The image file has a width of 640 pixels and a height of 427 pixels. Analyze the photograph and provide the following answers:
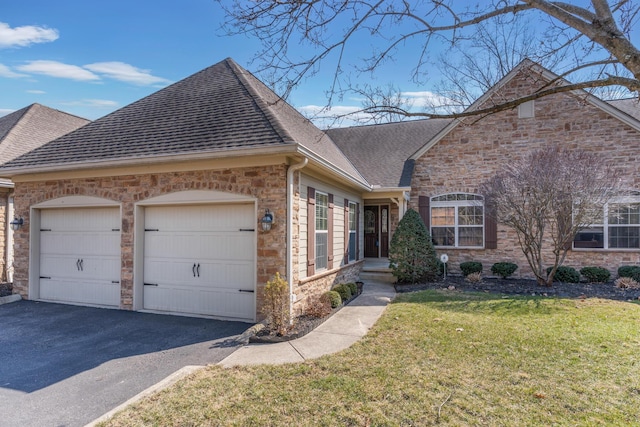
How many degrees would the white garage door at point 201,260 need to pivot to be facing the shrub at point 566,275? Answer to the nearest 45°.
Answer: approximately 135° to its left

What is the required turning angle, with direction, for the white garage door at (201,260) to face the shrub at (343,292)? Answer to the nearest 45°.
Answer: approximately 135° to its left

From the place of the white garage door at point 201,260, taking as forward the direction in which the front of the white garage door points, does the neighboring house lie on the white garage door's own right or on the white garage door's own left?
on the white garage door's own right

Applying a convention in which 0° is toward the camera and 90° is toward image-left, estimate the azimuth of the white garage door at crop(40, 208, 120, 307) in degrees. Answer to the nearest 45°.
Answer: approximately 45°

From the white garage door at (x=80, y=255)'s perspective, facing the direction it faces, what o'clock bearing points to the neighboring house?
The neighboring house is roughly at 4 o'clock from the white garage door.

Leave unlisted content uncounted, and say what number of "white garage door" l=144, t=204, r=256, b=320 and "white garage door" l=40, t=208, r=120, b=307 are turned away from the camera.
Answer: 0

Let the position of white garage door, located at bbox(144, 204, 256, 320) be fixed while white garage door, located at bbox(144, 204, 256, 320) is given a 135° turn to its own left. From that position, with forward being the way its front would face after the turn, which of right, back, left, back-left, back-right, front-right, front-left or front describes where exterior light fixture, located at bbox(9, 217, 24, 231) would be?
back-left

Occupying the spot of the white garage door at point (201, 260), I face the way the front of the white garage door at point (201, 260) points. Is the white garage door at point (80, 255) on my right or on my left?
on my right

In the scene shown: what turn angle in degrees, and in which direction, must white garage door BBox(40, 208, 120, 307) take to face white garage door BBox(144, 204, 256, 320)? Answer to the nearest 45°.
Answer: approximately 90° to its left

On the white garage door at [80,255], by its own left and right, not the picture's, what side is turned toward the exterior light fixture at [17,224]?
right

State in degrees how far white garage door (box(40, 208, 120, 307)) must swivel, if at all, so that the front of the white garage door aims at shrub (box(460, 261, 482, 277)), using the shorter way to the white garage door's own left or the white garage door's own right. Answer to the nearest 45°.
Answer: approximately 135° to the white garage door's own left

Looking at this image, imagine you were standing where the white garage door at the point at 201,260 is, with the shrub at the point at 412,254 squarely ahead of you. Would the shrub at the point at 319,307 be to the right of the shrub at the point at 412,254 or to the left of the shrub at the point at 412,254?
right

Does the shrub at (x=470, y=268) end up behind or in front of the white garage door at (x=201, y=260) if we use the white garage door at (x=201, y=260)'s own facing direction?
behind
